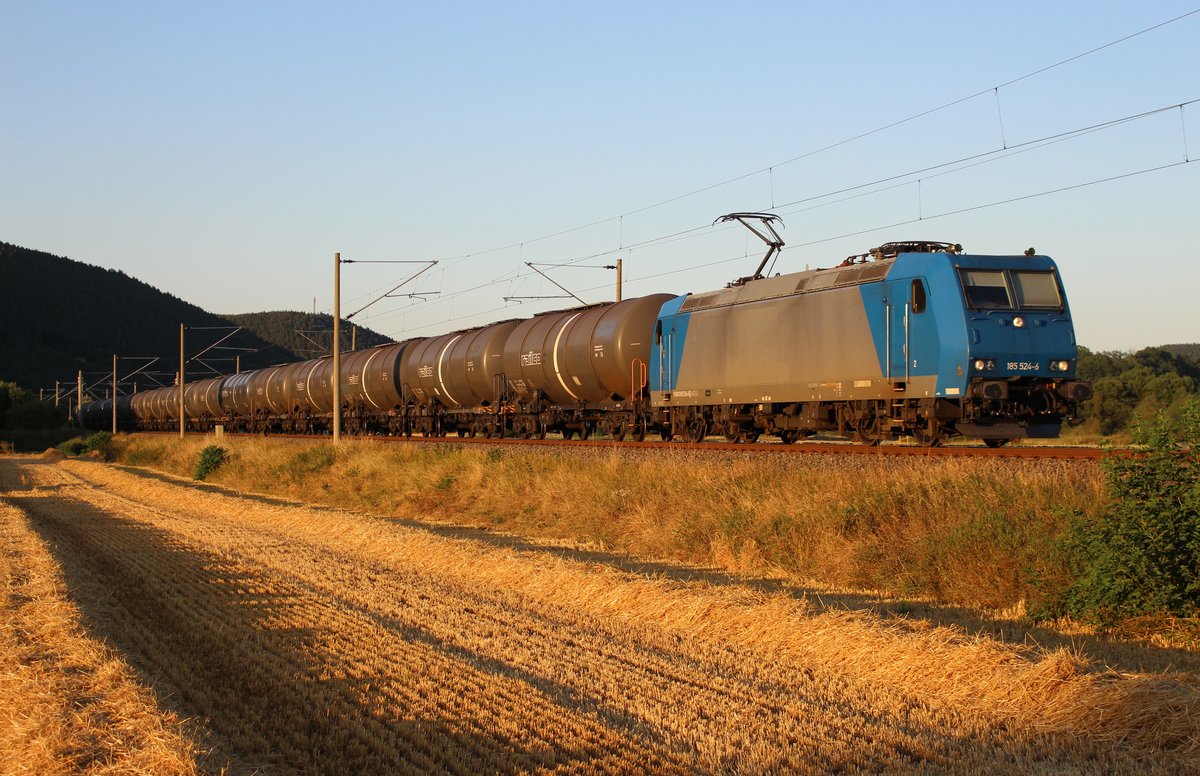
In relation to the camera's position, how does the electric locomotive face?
facing the viewer and to the right of the viewer

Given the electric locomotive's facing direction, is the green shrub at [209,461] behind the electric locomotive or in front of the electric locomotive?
behind

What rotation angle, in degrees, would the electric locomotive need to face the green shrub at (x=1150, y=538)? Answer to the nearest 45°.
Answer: approximately 45° to its right
